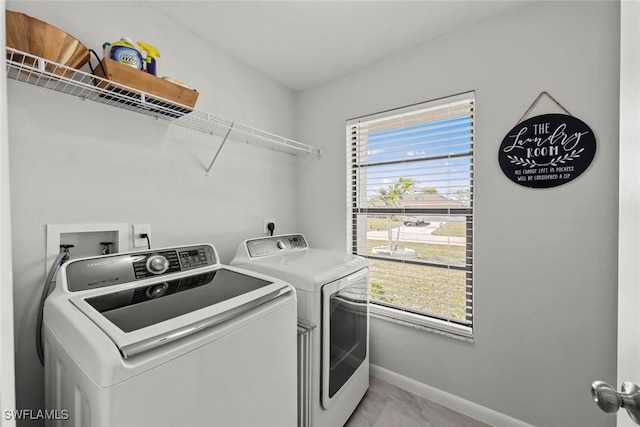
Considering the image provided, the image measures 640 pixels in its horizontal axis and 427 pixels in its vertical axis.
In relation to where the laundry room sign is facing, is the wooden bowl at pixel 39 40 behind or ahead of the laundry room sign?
ahead

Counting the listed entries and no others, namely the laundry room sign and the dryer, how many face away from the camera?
0

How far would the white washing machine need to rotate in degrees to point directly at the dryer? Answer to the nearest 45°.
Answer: approximately 45° to its left

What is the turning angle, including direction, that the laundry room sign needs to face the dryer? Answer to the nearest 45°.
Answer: approximately 45° to its right

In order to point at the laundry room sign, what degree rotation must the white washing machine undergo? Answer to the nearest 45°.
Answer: approximately 45° to its left

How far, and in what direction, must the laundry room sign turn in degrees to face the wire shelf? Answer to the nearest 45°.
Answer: approximately 45° to its right

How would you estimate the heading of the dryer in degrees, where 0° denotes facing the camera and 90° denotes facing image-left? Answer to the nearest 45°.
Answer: approximately 315°

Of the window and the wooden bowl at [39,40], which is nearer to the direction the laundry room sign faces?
the wooden bowl

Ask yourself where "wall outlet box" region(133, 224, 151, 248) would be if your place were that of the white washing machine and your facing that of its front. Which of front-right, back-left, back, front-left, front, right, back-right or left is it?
back-left

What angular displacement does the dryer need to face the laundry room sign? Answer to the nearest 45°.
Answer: approximately 45° to its left
